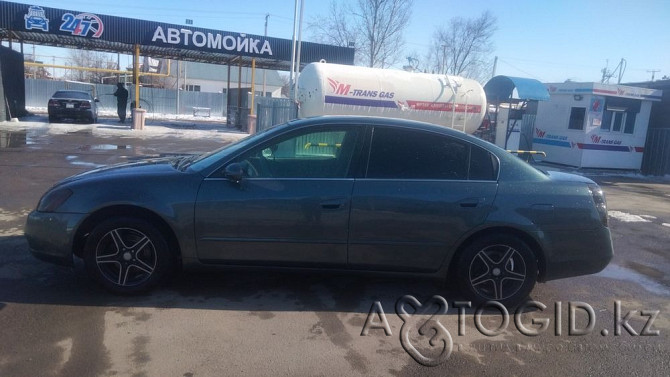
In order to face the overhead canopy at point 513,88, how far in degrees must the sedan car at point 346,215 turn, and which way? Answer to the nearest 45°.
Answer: approximately 135° to its right

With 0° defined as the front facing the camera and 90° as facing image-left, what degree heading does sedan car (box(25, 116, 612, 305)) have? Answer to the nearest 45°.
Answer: approximately 90°

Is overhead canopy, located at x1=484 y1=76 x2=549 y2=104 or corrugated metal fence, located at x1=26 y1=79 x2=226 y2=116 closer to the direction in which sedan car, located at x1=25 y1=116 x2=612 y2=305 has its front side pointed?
the corrugated metal fence

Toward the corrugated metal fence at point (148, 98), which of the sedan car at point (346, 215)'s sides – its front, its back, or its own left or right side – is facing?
right

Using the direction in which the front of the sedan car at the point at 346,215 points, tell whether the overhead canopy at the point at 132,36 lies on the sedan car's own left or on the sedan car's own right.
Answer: on the sedan car's own right

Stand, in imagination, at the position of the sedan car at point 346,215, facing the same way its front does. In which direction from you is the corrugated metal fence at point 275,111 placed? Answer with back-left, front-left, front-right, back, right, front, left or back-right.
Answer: right

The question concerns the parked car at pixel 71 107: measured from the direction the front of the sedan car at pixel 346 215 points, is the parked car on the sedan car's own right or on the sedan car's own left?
on the sedan car's own right

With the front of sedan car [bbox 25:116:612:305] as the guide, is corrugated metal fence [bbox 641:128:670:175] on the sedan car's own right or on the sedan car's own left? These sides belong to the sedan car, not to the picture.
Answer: on the sedan car's own right

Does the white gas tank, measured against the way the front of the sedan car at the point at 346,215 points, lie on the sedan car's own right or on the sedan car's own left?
on the sedan car's own right
